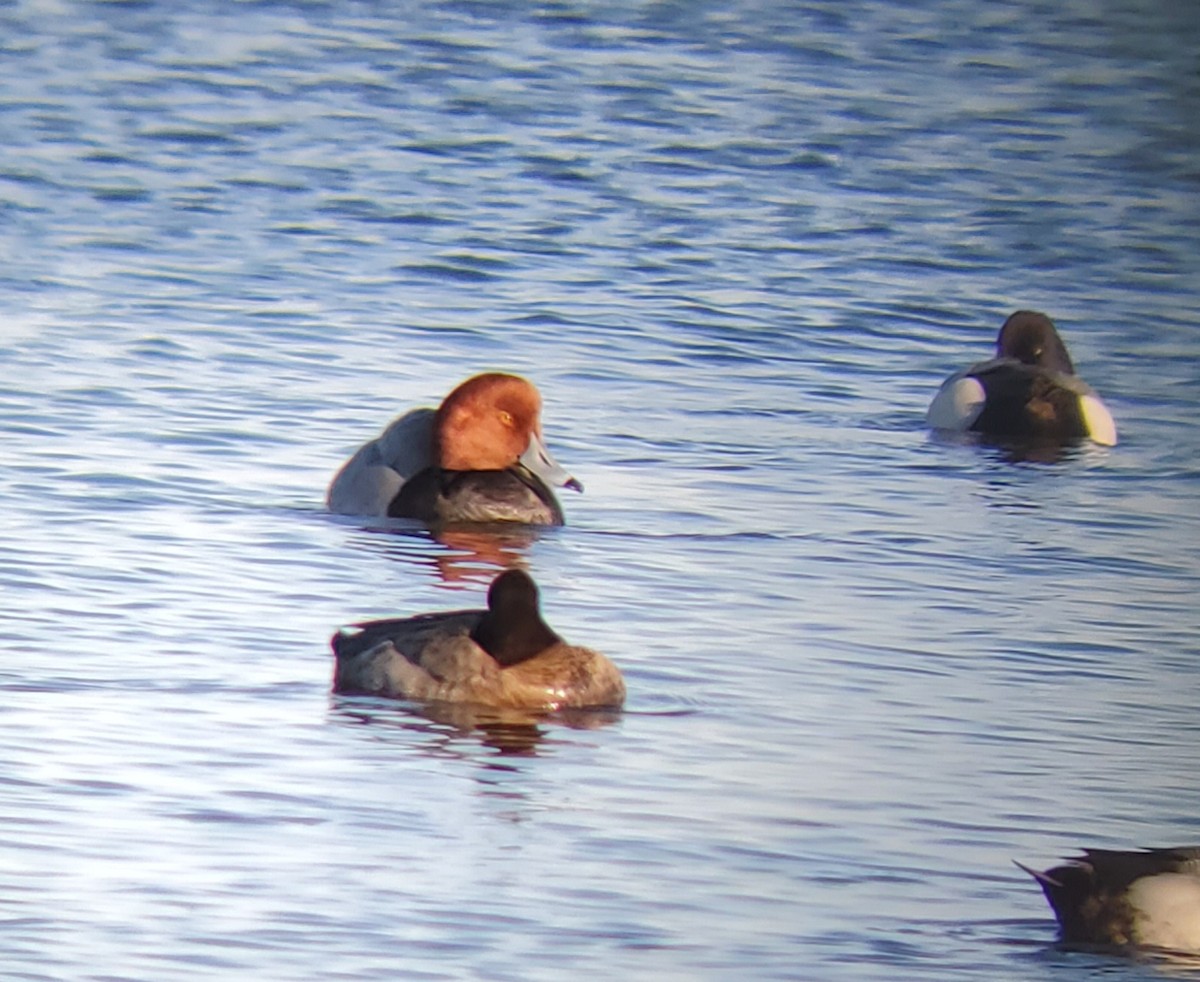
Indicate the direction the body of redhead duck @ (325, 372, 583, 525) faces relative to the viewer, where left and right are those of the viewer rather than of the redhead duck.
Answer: facing the viewer and to the right of the viewer

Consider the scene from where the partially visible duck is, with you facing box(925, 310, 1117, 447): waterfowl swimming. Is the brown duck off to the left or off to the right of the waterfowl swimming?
left

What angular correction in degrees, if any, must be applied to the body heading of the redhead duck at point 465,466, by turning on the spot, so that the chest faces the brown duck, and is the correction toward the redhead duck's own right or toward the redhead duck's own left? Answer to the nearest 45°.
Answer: approximately 45° to the redhead duck's own right

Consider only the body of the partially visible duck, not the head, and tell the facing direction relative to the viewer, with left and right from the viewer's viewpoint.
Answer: facing to the right of the viewer

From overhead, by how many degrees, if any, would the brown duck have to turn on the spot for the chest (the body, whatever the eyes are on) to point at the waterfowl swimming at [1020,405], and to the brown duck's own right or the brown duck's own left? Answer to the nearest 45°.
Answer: approximately 45° to the brown duck's own left

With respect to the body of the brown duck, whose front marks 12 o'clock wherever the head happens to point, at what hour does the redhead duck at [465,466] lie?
The redhead duck is roughly at 9 o'clock from the brown duck.

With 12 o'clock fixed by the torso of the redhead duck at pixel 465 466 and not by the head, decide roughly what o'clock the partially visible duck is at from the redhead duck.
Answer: The partially visible duck is roughly at 1 o'clock from the redhead duck.

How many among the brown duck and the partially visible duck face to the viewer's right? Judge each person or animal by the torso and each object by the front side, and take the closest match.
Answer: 2

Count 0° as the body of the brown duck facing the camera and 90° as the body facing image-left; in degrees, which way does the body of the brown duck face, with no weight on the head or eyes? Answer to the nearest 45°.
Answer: approximately 270°
